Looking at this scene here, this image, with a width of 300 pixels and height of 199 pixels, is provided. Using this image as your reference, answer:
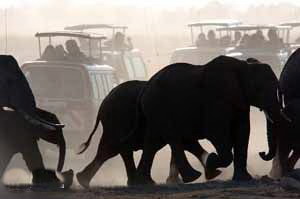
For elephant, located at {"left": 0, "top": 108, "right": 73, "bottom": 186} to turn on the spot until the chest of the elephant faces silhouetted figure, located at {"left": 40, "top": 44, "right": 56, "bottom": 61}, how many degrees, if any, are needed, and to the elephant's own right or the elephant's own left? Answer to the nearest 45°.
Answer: approximately 90° to the elephant's own left

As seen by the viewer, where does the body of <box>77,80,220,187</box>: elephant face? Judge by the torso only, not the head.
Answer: to the viewer's right

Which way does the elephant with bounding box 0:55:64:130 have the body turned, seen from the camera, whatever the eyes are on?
to the viewer's right

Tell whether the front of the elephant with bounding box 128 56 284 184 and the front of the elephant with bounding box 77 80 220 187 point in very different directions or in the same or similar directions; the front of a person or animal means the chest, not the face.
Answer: same or similar directions

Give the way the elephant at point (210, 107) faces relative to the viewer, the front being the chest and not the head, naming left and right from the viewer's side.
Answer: facing to the right of the viewer

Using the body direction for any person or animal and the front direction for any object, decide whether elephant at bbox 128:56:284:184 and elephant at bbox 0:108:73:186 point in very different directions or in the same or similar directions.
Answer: same or similar directions

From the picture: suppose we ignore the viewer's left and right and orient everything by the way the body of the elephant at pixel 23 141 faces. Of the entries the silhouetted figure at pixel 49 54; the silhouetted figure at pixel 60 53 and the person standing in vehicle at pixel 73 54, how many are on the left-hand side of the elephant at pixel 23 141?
3

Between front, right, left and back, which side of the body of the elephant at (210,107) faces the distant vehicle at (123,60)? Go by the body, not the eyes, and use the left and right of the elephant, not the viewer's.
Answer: left

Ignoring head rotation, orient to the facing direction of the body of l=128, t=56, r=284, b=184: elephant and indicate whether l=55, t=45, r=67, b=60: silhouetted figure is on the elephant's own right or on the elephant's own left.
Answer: on the elephant's own left

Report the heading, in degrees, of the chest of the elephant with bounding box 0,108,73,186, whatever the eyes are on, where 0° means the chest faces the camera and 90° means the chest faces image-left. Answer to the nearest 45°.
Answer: approximately 270°

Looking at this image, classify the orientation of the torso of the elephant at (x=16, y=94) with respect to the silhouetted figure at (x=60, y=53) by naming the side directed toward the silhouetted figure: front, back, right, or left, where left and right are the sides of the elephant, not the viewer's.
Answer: left
